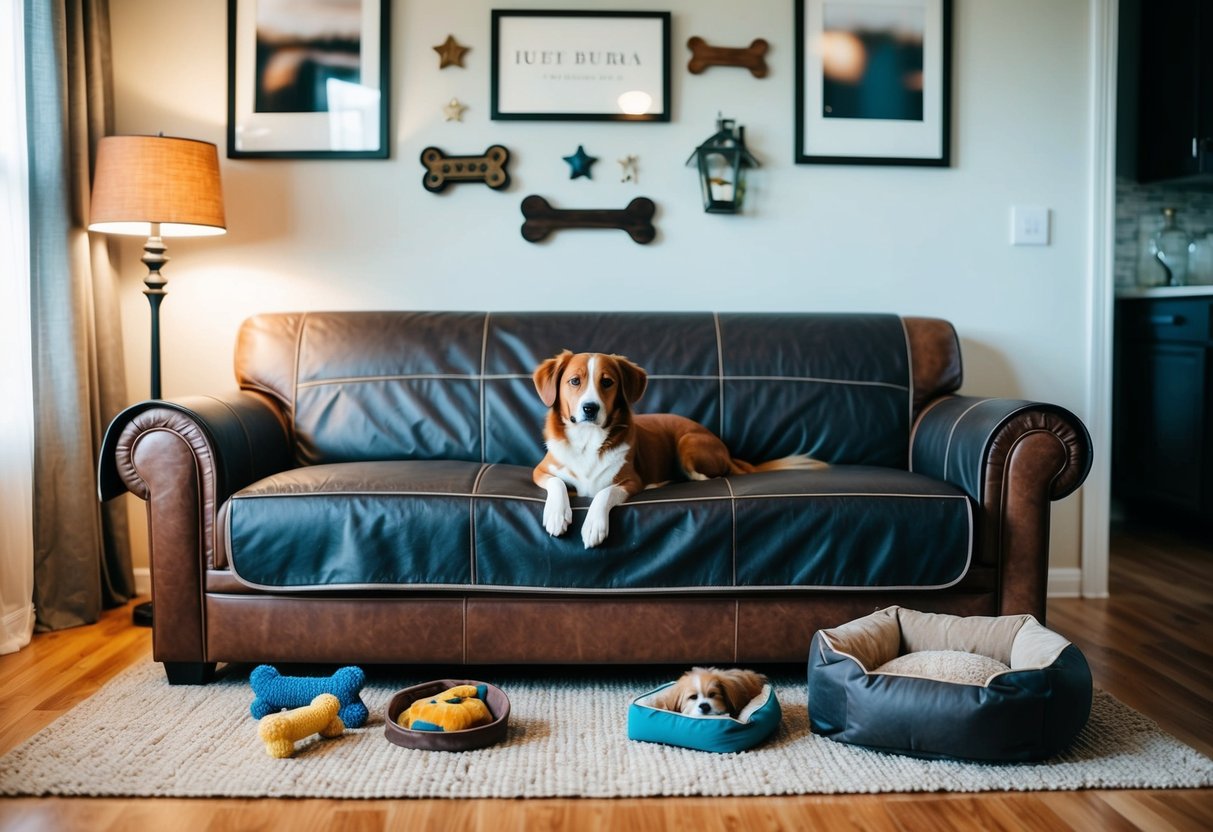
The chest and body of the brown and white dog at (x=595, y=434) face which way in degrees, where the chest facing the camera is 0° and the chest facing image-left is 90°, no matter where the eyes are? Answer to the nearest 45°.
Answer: approximately 45°

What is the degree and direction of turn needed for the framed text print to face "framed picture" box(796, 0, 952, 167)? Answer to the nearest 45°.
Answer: approximately 90° to its left

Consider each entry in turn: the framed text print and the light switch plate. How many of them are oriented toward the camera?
2

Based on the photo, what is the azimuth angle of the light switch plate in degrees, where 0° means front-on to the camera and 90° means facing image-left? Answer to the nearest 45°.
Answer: approximately 0°

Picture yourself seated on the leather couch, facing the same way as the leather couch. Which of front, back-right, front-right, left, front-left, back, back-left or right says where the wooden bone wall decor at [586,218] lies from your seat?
back

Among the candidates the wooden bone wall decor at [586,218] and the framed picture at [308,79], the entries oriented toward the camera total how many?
2

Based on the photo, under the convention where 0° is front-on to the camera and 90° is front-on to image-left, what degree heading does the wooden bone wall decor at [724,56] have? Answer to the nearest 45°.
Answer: approximately 0°

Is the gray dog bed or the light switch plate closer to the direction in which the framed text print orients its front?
the gray dog bed
